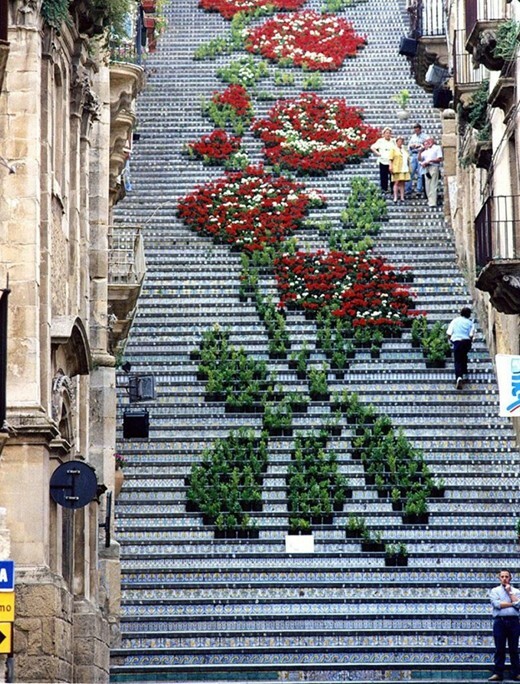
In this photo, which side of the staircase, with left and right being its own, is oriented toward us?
front

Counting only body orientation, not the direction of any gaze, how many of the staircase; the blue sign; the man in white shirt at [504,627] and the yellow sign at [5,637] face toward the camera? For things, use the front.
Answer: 4

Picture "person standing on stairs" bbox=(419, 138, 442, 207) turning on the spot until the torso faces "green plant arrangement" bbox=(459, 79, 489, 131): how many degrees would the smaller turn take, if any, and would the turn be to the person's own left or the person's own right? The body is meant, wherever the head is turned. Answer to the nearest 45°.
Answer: approximately 45° to the person's own left

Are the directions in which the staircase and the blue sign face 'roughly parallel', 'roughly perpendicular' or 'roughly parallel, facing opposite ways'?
roughly parallel

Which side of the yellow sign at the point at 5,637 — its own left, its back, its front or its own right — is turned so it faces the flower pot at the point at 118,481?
back

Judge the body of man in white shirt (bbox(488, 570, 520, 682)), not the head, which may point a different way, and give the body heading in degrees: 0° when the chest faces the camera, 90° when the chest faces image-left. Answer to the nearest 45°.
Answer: approximately 0°

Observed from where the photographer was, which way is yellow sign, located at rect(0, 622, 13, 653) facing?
facing the viewer
